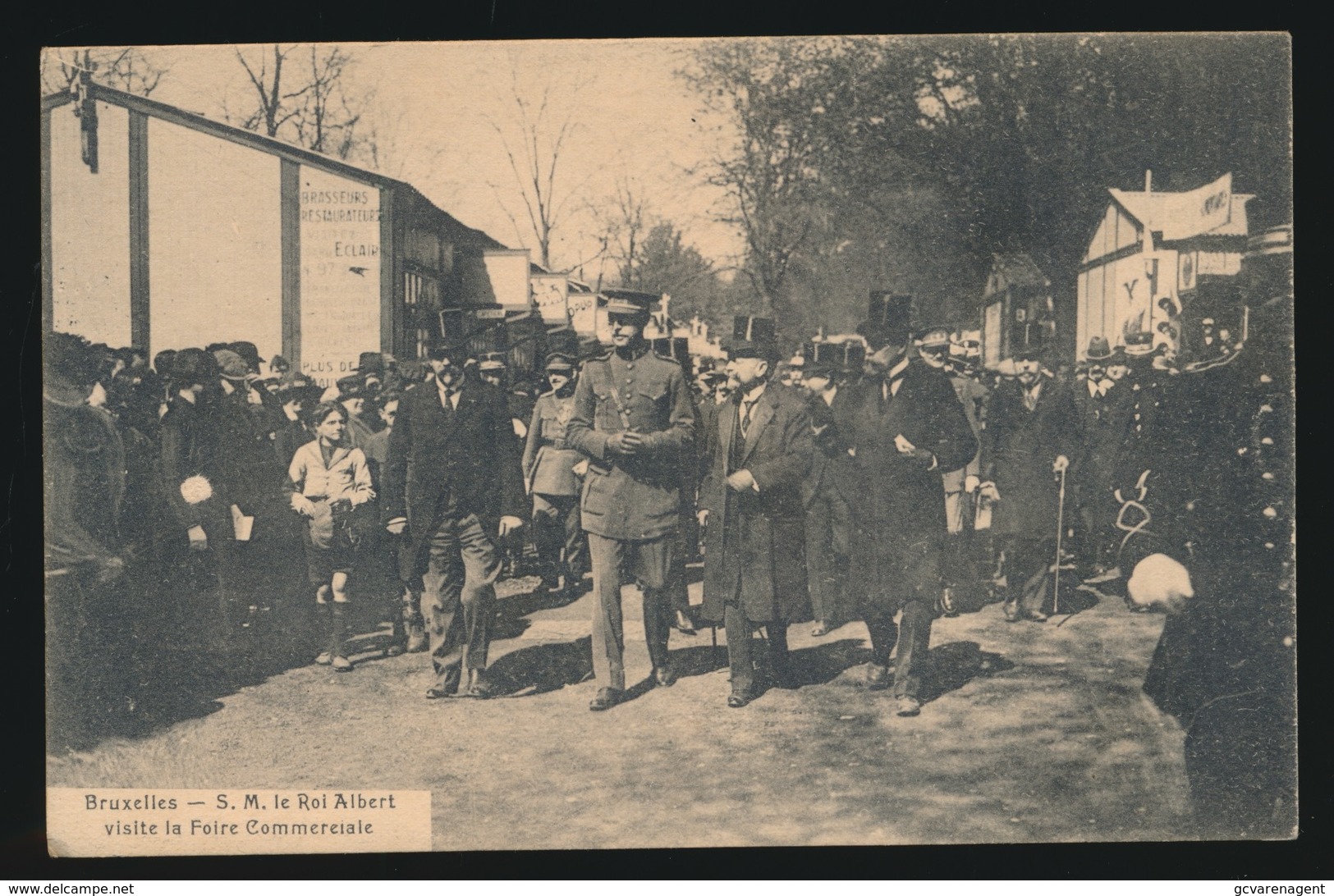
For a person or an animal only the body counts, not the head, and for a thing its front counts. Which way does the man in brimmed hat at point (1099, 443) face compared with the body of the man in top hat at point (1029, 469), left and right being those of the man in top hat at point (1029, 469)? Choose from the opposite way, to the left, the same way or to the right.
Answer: the same way

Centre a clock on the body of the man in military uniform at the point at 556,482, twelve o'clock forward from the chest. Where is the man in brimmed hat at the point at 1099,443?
The man in brimmed hat is roughly at 9 o'clock from the man in military uniform.

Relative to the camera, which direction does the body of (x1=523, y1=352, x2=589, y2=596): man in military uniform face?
toward the camera

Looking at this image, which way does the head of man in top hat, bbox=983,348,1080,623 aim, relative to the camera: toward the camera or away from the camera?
toward the camera

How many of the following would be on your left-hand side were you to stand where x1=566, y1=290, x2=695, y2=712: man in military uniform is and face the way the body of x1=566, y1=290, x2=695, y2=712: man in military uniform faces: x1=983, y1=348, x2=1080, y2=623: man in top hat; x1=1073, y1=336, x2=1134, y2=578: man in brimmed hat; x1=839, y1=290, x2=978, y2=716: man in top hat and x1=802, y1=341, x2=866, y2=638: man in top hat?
4

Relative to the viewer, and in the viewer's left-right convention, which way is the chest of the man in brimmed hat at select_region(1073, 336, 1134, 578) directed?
facing the viewer

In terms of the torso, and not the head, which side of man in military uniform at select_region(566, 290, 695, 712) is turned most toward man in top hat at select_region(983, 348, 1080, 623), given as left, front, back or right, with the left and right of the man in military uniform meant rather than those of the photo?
left

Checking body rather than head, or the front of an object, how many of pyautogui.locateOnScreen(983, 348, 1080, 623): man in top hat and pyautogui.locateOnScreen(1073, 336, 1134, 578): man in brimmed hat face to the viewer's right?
0

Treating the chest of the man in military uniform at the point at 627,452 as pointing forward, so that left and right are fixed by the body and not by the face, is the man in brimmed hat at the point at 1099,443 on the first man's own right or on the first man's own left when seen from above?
on the first man's own left

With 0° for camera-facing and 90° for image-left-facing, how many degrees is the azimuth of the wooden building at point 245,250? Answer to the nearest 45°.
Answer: approximately 270°

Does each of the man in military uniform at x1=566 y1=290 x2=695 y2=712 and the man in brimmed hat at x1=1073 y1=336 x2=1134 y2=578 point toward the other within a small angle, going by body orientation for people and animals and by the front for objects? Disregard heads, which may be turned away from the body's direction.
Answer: no

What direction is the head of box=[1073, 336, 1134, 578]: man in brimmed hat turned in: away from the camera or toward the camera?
toward the camera

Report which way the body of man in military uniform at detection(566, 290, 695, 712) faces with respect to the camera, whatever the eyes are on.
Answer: toward the camera
